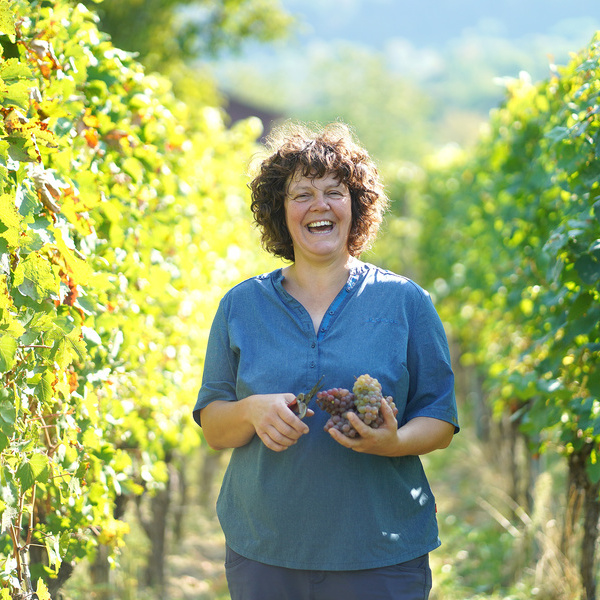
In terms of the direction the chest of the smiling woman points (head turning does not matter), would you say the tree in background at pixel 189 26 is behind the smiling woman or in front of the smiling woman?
behind

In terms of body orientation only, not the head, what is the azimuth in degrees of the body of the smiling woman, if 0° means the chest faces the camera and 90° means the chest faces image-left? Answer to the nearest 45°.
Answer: approximately 0°
